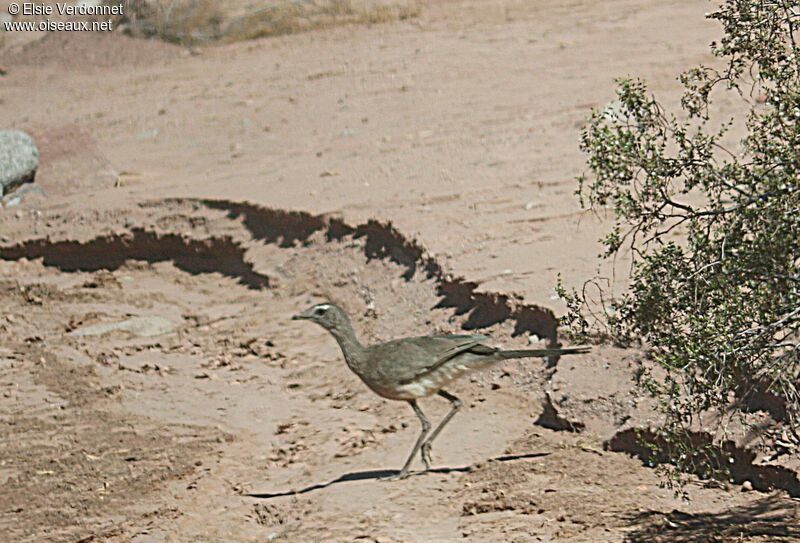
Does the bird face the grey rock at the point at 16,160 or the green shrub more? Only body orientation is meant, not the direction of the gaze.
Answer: the grey rock

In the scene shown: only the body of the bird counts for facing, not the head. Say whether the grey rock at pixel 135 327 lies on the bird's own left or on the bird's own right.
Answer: on the bird's own right

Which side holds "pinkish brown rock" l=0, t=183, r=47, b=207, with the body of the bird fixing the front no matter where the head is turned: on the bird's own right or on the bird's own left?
on the bird's own right

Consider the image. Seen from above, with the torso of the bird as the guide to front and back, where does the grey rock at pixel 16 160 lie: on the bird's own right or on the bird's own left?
on the bird's own right

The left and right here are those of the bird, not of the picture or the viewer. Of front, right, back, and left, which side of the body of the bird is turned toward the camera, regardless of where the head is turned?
left
